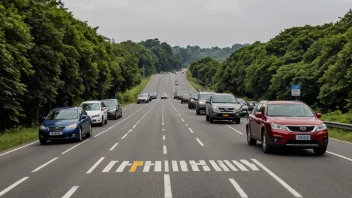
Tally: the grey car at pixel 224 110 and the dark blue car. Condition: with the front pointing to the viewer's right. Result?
0

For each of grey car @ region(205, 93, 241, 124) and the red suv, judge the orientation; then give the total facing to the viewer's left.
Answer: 0

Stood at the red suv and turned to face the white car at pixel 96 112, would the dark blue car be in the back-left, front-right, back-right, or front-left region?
front-left

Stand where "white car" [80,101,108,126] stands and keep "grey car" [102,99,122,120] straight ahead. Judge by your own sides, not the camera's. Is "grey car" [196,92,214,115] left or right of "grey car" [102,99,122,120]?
right

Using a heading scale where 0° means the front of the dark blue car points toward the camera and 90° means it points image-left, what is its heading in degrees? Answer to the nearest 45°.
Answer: approximately 45°

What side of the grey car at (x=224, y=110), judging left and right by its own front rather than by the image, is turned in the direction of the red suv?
front

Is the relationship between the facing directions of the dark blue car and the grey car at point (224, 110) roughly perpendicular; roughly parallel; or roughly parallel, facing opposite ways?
roughly parallel

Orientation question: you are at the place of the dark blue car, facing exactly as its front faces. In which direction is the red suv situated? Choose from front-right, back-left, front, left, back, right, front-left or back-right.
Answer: left

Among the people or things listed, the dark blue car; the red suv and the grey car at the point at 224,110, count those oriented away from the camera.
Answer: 0

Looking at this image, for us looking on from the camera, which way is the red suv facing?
facing the viewer and to the right of the viewer

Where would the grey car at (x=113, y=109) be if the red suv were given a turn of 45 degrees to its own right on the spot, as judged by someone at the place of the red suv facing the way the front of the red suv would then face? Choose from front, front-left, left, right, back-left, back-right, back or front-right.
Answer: back-right

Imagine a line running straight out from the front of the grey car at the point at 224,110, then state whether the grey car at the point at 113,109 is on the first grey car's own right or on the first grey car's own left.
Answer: on the first grey car's own right

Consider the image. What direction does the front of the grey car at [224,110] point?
toward the camera

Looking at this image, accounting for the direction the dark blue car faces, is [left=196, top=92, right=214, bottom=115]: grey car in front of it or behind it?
behind

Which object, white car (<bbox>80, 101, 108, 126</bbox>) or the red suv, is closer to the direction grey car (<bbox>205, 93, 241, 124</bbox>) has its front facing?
the red suv
